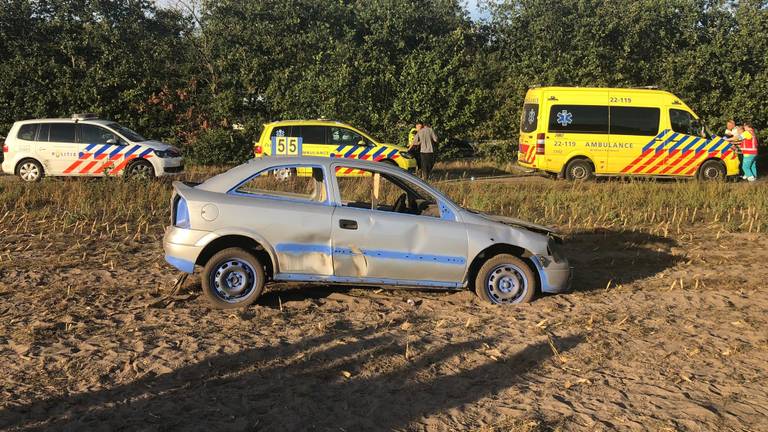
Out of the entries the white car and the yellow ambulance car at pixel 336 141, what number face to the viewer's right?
2

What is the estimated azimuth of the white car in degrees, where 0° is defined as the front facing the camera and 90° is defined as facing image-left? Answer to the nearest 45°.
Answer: approximately 270°

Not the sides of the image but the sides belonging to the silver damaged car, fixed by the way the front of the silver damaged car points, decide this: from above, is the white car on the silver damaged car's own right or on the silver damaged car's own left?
on the silver damaged car's own left

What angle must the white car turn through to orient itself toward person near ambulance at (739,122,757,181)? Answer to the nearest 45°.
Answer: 0° — it already faces them

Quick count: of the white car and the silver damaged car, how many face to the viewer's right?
2

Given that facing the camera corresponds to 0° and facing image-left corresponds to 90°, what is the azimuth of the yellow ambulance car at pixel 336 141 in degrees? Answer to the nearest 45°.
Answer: approximately 270°

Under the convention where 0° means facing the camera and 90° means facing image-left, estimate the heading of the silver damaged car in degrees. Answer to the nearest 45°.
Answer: approximately 270°

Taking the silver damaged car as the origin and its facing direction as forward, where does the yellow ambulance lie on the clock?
The yellow ambulance is roughly at 10 o'clock from the silver damaged car.

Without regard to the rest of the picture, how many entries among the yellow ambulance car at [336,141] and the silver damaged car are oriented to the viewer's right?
2

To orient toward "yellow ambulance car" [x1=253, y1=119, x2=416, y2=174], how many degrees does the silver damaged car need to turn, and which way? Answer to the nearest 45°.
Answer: approximately 90° to its left

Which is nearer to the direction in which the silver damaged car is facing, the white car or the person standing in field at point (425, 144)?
the person standing in field
